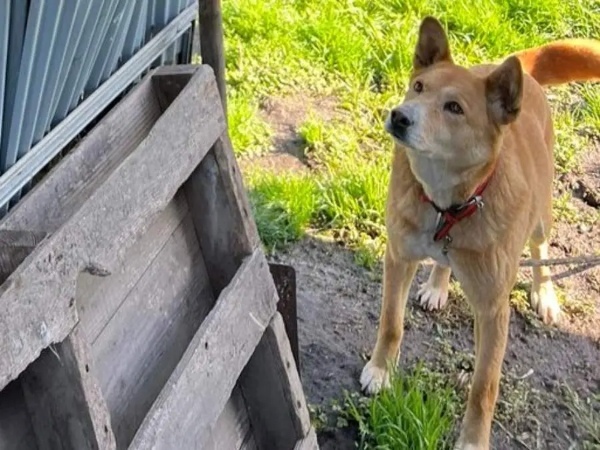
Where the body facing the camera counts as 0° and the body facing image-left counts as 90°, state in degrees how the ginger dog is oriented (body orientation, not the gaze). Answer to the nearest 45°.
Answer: approximately 45°

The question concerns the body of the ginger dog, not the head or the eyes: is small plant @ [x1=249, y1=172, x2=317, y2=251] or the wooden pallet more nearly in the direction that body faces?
the wooden pallet

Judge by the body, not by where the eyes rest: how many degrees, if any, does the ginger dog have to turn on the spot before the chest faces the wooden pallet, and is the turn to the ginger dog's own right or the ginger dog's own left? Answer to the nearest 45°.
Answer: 0° — it already faces it

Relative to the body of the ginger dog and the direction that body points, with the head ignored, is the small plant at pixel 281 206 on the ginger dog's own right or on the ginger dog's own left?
on the ginger dog's own right
